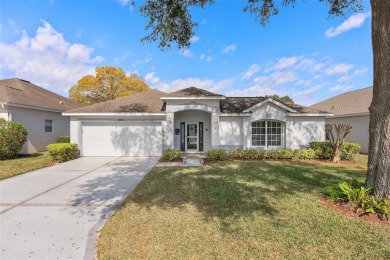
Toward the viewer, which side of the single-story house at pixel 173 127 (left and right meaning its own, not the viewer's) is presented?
front

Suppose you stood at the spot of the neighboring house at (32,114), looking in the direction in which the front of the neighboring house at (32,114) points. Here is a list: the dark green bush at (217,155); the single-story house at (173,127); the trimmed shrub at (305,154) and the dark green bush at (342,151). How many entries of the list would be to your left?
4

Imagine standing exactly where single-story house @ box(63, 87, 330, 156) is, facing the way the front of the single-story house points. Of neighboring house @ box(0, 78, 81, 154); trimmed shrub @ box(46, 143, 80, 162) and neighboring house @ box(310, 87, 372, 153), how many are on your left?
1

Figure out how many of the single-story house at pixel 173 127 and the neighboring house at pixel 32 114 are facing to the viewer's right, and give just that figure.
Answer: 0

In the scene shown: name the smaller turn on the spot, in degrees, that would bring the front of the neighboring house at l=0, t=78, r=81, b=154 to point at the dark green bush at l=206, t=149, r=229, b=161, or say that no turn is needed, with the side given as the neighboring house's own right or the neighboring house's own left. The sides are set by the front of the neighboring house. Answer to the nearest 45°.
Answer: approximately 90° to the neighboring house's own left

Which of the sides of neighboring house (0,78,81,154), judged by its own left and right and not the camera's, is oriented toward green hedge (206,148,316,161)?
left

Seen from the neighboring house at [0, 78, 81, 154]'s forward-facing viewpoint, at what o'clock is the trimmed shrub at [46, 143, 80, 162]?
The trimmed shrub is roughly at 10 o'clock from the neighboring house.

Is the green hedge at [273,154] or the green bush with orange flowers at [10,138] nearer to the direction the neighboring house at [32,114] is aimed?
the green bush with orange flowers

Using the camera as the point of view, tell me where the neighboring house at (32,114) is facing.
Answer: facing the viewer and to the left of the viewer

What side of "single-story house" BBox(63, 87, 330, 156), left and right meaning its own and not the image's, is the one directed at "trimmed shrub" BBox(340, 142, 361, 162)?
left

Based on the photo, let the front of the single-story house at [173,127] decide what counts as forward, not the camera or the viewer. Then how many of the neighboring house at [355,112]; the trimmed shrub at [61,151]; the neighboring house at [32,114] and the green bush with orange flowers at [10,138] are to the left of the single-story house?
1

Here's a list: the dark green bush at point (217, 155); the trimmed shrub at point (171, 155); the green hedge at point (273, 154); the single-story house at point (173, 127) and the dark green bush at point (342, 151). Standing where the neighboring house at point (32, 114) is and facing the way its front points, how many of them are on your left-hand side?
5
